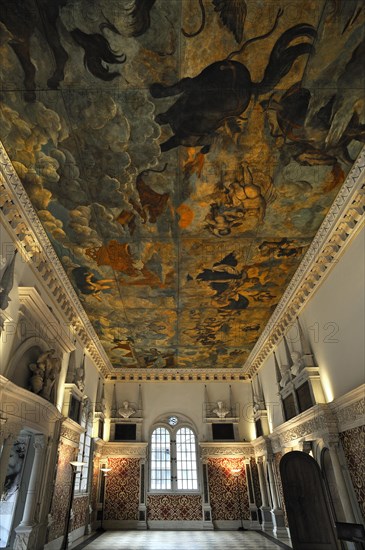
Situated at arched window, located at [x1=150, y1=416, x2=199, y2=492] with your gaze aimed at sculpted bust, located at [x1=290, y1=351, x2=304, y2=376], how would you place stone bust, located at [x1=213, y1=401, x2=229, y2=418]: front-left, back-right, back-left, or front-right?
front-left

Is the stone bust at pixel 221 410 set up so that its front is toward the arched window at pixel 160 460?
no

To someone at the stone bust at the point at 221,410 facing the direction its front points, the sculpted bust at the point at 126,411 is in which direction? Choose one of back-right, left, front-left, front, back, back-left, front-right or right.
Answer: right

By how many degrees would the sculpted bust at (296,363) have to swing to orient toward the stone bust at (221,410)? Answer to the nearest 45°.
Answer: approximately 45° to its right

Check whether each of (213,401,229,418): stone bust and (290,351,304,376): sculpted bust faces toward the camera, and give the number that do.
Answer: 1

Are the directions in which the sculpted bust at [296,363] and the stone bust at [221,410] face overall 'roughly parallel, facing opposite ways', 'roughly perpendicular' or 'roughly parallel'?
roughly perpendicular

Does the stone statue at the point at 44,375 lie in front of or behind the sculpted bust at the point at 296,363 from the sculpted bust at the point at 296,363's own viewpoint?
in front

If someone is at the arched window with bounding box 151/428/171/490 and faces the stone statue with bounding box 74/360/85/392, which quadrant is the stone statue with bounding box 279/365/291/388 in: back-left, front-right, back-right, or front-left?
front-left

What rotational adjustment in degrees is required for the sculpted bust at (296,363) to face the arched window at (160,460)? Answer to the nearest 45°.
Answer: approximately 45° to its right

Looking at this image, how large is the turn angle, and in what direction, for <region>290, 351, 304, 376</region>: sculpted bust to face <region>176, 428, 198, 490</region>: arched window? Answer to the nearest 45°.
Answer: approximately 45° to its right

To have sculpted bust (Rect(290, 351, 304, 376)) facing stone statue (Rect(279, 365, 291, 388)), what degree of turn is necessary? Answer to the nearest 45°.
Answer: approximately 90° to its right

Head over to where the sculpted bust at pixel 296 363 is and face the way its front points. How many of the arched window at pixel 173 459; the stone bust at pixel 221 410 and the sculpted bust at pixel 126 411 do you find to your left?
0

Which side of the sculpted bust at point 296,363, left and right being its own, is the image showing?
left

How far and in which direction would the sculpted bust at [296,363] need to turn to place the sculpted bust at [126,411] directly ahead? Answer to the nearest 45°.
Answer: approximately 45° to its right

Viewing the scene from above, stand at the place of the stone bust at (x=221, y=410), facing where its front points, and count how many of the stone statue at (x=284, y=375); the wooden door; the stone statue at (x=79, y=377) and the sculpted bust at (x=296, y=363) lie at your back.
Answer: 0

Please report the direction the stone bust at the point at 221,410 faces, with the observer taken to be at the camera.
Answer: facing the viewer

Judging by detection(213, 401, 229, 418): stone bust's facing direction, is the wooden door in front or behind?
in front

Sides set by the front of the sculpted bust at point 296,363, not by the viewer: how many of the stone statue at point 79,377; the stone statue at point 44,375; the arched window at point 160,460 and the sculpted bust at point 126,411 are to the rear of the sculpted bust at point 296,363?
0

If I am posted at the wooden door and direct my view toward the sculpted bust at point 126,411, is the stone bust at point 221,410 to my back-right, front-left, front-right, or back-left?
front-right
